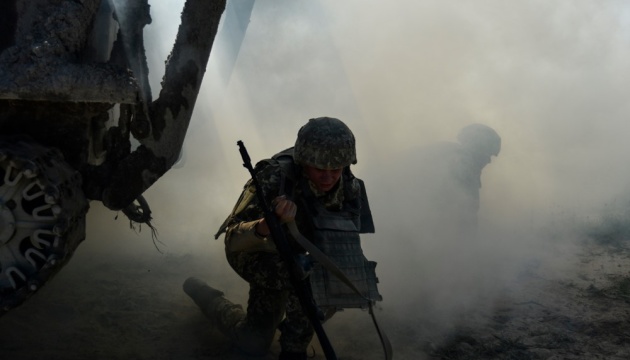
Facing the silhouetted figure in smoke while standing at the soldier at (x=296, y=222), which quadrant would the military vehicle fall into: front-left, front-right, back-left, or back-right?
back-left

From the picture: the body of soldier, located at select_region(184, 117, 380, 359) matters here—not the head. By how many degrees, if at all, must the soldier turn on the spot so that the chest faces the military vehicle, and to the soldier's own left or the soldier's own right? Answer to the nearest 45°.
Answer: approximately 135° to the soldier's own right

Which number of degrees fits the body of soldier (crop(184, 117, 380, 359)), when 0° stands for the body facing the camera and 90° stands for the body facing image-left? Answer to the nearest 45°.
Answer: approximately 315°

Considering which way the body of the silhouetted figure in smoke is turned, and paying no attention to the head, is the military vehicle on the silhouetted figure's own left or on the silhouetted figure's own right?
on the silhouetted figure's own right

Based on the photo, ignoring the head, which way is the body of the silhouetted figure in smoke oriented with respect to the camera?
to the viewer's right

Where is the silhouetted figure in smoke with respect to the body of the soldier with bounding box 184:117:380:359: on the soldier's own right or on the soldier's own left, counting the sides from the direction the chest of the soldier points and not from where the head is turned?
on the soldier's own left
